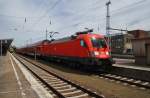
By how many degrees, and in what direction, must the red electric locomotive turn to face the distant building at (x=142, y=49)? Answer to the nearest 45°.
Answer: approximately 90° to its left

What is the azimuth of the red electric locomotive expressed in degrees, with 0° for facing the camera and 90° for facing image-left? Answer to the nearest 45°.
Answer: approximately 315°
